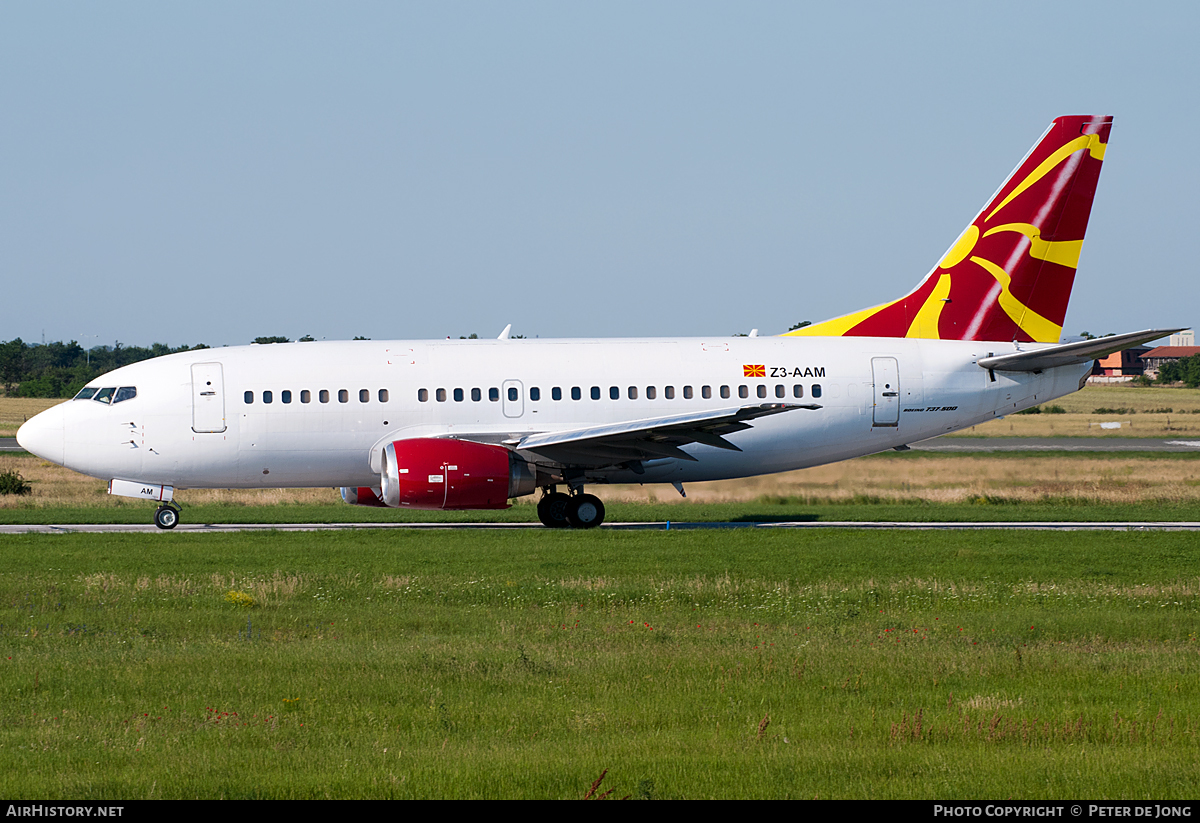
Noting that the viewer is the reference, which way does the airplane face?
facing to the left of the viewer
